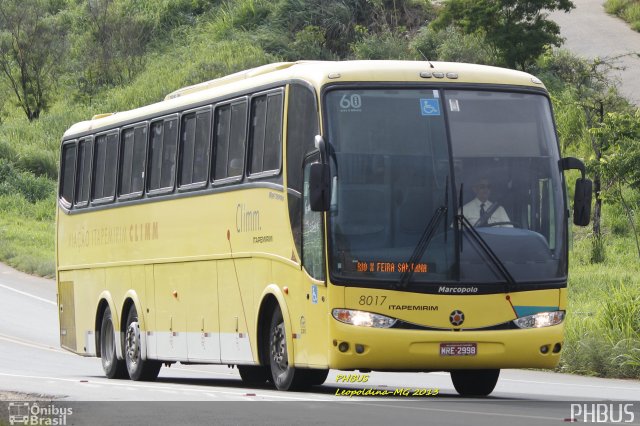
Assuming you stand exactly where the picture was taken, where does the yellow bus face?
facing the viewer and to the right of the viewer

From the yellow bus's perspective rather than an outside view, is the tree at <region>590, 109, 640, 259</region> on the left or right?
on its left

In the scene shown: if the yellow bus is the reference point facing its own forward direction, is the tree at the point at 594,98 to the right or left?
on its left

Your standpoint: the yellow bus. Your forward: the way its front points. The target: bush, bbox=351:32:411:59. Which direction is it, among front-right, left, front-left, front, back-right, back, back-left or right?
back-left

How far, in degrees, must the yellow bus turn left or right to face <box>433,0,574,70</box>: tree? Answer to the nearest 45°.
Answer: approximately 135° to its left
